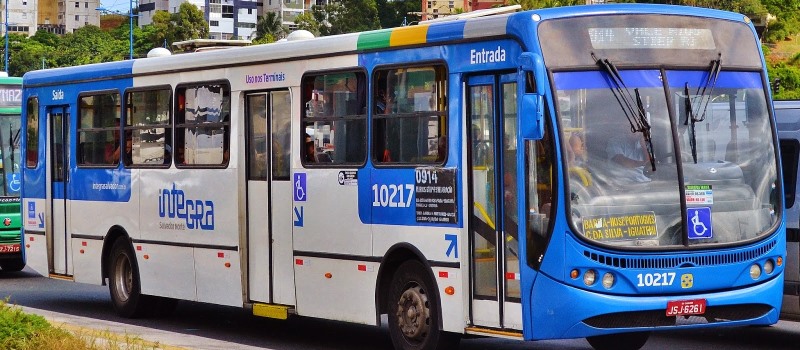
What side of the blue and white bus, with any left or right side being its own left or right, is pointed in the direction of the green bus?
back

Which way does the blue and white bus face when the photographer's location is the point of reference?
facing the viewer and to the right of the viewer
